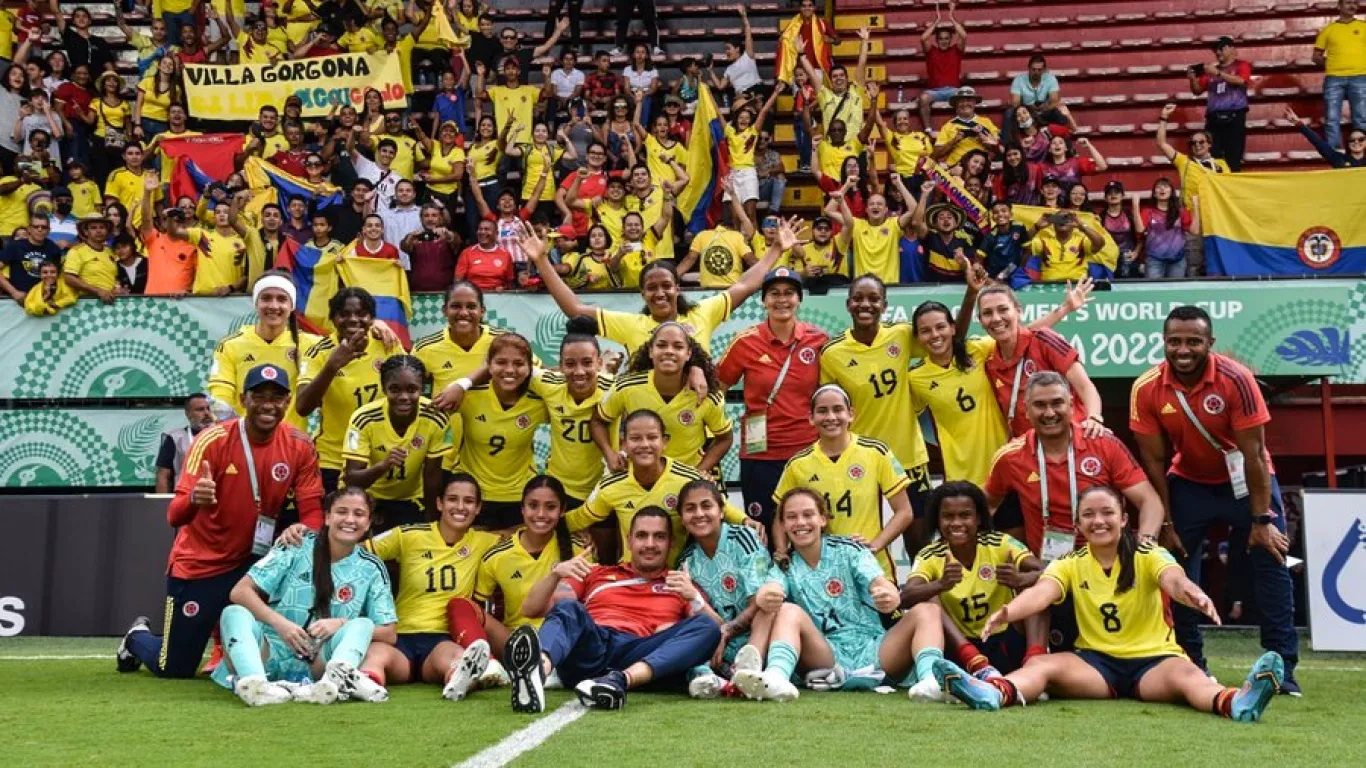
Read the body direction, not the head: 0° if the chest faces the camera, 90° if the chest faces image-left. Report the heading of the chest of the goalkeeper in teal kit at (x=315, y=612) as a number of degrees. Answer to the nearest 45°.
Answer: approximately 0°

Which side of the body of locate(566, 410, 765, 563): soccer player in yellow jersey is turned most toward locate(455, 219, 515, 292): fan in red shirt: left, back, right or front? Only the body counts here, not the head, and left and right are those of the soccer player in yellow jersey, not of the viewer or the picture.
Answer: back

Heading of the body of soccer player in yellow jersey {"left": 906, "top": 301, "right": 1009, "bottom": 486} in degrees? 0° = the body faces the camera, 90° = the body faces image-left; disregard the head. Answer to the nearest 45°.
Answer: approximately 0°

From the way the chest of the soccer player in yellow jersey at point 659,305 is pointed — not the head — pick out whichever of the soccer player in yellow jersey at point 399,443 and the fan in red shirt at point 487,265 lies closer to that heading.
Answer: the soccer player in yellow jersey

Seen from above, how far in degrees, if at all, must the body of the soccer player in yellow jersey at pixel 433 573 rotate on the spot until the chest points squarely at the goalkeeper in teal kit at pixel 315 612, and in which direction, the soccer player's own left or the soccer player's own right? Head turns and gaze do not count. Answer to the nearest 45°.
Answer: approximately 45° to the soccer player's own right

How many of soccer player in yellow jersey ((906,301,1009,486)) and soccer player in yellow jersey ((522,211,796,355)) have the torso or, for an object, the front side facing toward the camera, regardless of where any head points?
2

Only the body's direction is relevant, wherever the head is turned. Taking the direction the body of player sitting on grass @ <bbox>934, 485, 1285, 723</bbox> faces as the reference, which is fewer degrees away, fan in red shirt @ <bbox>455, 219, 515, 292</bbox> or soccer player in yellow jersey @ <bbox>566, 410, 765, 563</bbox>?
the soccer player in yellow jersey

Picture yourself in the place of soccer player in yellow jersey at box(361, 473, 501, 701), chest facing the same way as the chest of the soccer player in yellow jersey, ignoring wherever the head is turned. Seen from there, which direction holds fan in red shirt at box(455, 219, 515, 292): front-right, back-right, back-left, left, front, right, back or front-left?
back
